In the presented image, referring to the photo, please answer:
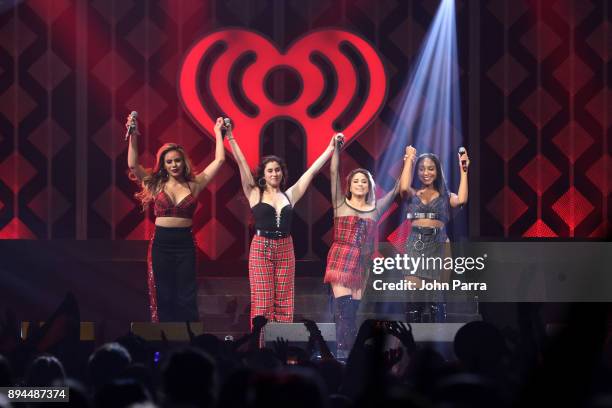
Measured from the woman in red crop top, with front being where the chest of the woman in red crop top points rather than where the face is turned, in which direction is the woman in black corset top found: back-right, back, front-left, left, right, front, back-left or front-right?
left

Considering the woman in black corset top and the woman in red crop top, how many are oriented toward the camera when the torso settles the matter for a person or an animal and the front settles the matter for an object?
2

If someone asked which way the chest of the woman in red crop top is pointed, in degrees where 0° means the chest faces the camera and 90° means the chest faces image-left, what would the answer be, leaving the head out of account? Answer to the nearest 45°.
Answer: approximately 0°

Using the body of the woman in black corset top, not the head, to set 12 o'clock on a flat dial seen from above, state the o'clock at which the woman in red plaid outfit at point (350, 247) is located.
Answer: The woman in red plaid outfit is roughly at 9 o'clock from the woman in black corset top.

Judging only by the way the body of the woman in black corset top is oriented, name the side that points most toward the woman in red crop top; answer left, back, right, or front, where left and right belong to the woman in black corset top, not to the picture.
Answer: right

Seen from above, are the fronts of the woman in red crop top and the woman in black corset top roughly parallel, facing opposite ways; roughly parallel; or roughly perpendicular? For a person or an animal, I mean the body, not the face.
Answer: roughly parallel

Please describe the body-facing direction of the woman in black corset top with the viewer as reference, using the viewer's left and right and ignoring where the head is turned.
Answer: facing the viewer

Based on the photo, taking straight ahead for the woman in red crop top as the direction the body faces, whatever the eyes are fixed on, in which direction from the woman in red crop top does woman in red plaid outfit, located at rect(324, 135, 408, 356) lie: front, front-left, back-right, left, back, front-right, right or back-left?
left
